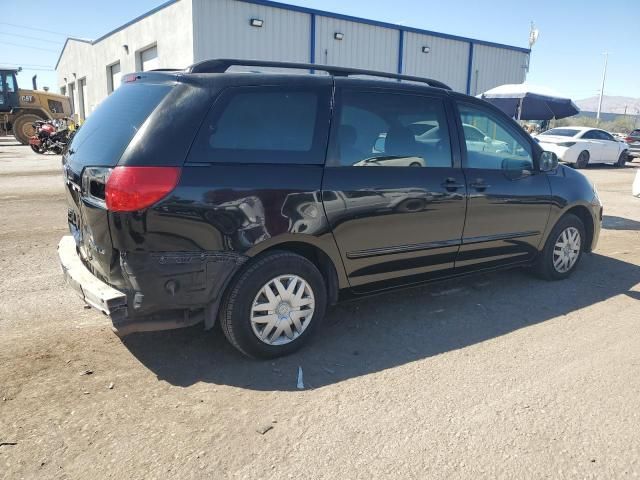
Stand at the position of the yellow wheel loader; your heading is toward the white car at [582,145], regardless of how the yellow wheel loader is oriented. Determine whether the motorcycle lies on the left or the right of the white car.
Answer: right

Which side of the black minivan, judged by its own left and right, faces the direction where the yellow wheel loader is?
left

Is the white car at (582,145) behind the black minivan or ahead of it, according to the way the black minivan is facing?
ahead

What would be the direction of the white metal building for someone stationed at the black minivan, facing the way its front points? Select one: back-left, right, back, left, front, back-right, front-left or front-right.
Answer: front-left

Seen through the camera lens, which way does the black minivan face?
facing away from the viewer and to the right of the viewer

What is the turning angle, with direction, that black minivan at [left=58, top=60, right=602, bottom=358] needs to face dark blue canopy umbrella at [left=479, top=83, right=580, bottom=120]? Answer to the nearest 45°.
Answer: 0° — it already faces it
